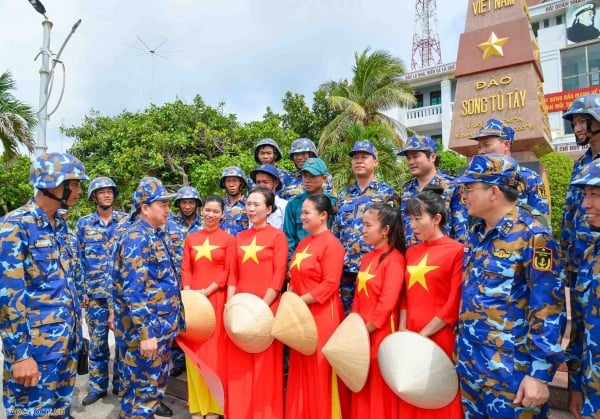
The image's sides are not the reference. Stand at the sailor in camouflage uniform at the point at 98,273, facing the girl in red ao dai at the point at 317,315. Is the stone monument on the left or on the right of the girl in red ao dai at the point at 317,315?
left

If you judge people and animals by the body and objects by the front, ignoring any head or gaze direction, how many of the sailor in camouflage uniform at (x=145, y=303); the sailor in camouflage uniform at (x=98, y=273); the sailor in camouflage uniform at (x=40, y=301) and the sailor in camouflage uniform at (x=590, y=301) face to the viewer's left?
1

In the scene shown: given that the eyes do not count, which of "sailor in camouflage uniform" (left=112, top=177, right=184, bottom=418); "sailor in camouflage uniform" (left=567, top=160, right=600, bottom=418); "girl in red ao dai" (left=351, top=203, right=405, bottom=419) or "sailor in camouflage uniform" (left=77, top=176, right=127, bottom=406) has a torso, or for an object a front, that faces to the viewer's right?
"sailor in camouflage uniform" (left=112, top=177, right=184, bottom=418)

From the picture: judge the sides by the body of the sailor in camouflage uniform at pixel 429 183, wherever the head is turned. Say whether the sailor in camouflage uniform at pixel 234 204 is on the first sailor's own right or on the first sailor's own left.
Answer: on the first sailor's own right

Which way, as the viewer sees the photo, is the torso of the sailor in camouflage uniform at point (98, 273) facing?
toward the camera

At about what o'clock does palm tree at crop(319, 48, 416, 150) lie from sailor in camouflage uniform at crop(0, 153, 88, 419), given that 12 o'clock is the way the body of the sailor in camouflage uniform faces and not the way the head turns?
The palm tree is roughly at 9 o'clock from the sailor in camouflage uniform.

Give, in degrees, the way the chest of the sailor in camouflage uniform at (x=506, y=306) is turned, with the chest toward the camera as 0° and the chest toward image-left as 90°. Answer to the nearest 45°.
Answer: approximately 45°

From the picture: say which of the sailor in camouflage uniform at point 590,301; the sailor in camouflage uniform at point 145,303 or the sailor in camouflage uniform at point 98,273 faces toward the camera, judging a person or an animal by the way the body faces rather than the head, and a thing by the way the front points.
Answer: the sailor in camouflage uniform at point 98,273

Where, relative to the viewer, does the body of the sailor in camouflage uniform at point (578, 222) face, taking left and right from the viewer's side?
facing the viewer and to the left of the viewer

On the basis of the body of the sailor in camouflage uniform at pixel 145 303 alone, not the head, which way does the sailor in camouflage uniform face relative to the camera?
to the viewer's right

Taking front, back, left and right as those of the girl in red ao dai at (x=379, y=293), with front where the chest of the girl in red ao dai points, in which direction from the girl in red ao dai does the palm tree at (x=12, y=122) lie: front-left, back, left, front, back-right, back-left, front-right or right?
right

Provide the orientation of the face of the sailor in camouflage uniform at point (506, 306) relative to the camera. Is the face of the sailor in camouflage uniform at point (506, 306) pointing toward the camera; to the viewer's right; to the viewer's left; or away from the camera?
to the viewer's left

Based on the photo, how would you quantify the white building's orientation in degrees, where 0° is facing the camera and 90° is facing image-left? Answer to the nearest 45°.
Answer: approximately 45°

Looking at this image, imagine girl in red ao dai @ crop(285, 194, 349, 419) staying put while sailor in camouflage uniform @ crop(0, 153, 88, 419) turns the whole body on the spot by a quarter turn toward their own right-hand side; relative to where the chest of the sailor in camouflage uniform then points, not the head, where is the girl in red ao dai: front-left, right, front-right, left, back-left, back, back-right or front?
back-left

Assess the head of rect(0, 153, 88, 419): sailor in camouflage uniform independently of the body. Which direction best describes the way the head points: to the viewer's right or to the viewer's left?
to the viewer's right

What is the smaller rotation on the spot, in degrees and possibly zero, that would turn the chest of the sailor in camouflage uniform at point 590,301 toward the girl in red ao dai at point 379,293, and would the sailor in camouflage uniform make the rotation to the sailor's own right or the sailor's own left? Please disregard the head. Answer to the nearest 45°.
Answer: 0° — they already face them

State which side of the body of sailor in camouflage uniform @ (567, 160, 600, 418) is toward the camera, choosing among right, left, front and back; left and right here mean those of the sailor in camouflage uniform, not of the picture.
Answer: left
